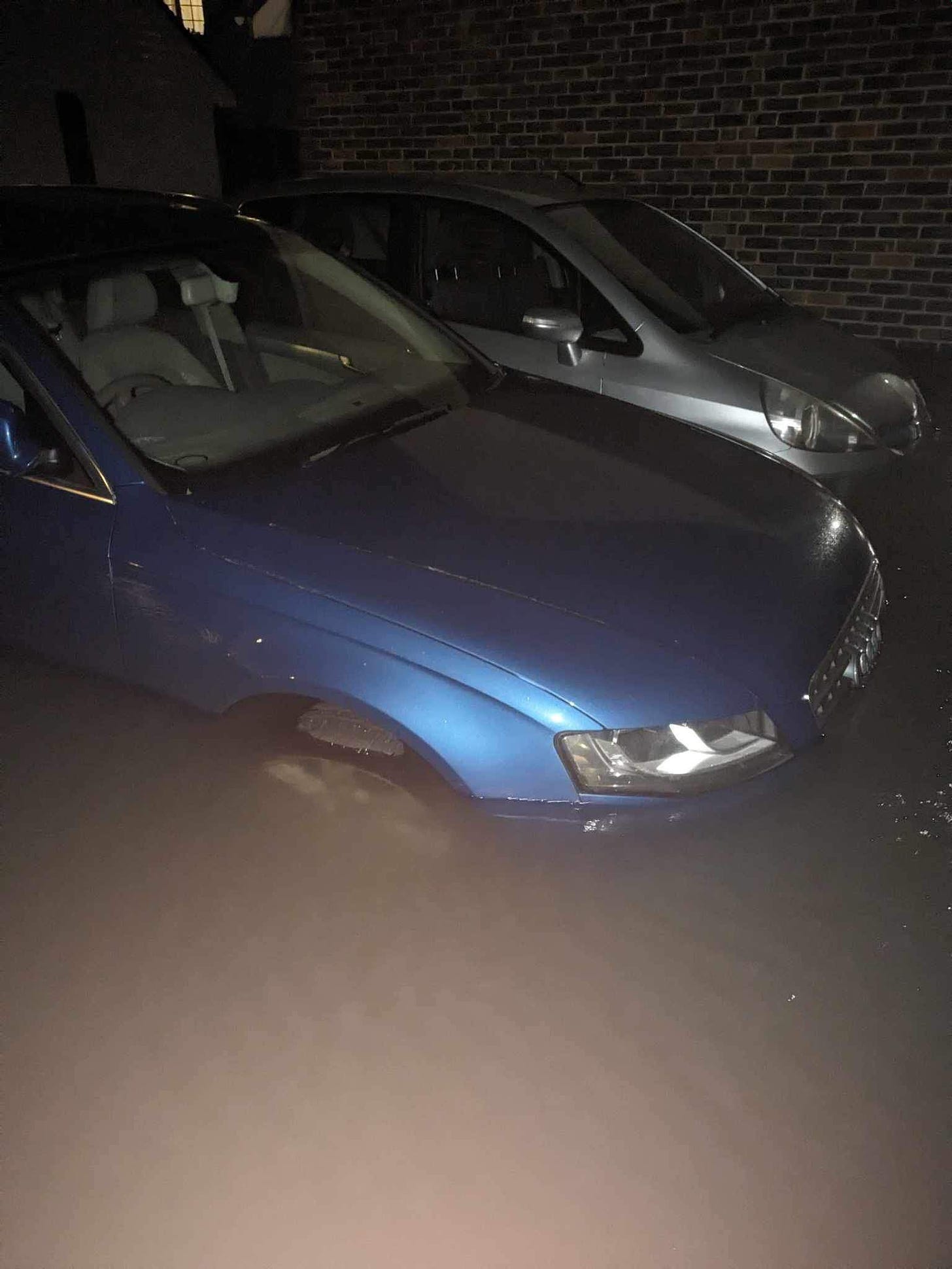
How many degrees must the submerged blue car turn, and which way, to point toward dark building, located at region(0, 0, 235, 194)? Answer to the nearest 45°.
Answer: approximately 135° to its left

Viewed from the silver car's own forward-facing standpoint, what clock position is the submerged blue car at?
The submerged blue car is roughly at 2 o'clock from the silver car.

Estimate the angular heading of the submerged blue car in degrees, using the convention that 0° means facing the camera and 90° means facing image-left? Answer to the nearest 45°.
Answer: approximately 315°

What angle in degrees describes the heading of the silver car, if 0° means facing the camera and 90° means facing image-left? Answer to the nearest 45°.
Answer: approximately 315°

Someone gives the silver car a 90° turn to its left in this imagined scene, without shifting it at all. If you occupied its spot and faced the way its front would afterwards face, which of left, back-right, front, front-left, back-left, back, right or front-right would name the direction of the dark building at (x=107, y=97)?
left

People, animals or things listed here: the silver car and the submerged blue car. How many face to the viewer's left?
0
